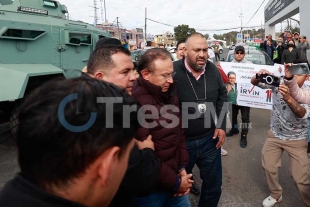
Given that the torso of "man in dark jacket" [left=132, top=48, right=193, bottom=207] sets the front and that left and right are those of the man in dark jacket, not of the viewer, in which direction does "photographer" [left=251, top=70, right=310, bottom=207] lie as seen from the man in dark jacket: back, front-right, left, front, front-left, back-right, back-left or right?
left

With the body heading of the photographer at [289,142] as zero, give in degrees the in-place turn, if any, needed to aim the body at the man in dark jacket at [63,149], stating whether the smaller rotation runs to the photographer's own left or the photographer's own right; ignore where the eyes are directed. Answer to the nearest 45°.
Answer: approximately 45° to the photographer's own left

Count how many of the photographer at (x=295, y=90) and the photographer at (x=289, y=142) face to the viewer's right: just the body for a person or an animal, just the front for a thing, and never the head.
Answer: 0

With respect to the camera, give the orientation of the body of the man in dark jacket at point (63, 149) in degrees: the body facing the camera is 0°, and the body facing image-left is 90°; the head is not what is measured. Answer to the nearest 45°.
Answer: approximately 225°

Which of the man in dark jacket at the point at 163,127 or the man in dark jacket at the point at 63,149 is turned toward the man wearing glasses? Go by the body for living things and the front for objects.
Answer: the man in dark jacket at the point at 63,149

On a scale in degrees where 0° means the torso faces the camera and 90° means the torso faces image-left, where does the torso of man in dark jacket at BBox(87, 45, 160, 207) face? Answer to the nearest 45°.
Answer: approximately 270°

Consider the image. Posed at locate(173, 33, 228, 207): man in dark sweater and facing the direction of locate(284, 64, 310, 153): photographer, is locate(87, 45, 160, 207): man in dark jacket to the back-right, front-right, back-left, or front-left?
back-right

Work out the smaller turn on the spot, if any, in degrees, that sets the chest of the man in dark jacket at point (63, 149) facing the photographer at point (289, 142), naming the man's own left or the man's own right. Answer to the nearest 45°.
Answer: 0° — they already face them

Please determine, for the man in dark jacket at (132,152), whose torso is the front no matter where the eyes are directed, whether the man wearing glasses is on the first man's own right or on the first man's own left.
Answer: on the first man's own left

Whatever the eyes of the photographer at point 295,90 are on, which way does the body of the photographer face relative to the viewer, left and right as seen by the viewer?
facing to the left of the viewer
